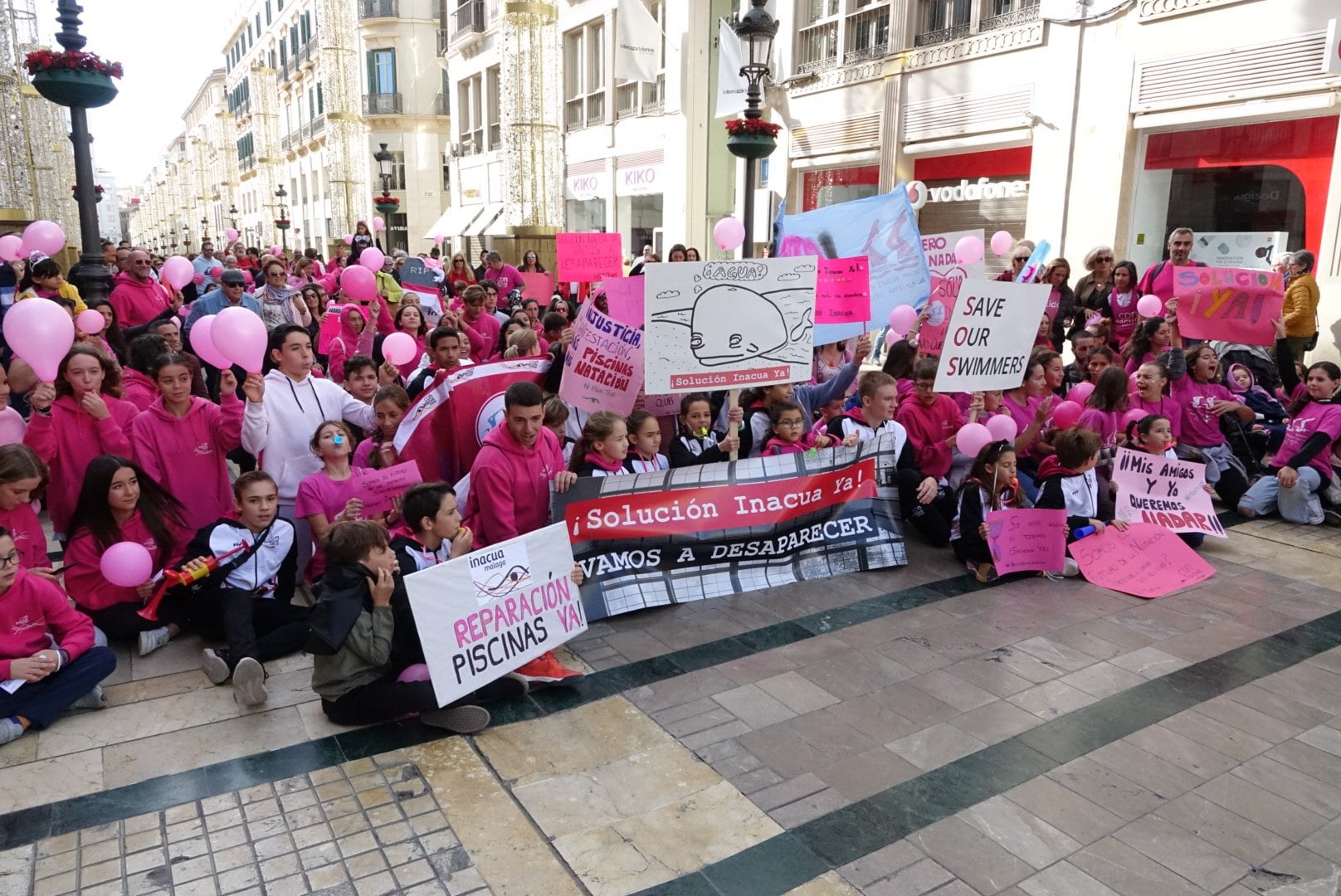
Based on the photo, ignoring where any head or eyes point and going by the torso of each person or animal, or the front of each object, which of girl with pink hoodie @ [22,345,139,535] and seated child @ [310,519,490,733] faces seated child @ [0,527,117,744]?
the girl with pink hoodie

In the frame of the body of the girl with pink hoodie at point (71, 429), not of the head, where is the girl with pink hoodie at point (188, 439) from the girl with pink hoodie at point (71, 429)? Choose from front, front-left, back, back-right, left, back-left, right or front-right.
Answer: left

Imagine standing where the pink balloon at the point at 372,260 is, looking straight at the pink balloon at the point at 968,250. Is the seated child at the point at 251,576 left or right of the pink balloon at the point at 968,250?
right

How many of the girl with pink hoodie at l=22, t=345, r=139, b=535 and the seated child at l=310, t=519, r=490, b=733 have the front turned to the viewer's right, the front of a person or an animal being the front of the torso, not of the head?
1

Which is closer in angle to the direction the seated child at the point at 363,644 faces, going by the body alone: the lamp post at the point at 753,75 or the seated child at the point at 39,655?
the lamp post

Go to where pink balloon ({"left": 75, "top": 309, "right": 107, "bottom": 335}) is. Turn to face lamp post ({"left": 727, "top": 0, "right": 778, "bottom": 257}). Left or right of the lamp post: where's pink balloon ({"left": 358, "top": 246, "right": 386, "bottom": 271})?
left

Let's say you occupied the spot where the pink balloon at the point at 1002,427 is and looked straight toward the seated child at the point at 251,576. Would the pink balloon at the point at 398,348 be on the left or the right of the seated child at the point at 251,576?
right

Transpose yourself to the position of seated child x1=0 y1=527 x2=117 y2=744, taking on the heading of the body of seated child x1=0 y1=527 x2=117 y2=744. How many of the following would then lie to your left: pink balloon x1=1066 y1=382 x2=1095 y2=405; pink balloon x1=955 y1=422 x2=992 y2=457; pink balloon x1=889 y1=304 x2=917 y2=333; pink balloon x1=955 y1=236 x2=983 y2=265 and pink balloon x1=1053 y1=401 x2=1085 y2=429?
5

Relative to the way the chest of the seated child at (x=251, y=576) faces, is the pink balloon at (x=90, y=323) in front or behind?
behind

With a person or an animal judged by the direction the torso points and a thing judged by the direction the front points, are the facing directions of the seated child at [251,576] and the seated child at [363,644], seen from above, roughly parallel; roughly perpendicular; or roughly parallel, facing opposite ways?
roughly perpendicular

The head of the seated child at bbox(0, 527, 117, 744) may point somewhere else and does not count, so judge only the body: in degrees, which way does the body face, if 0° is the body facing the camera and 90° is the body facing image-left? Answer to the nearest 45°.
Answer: approximately 0°

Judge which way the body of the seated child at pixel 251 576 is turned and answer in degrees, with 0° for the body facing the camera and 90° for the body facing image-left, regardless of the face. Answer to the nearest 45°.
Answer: approximately 0°

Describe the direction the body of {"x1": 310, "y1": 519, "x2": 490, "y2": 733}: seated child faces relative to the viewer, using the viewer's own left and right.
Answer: facing to the right of the viewer
